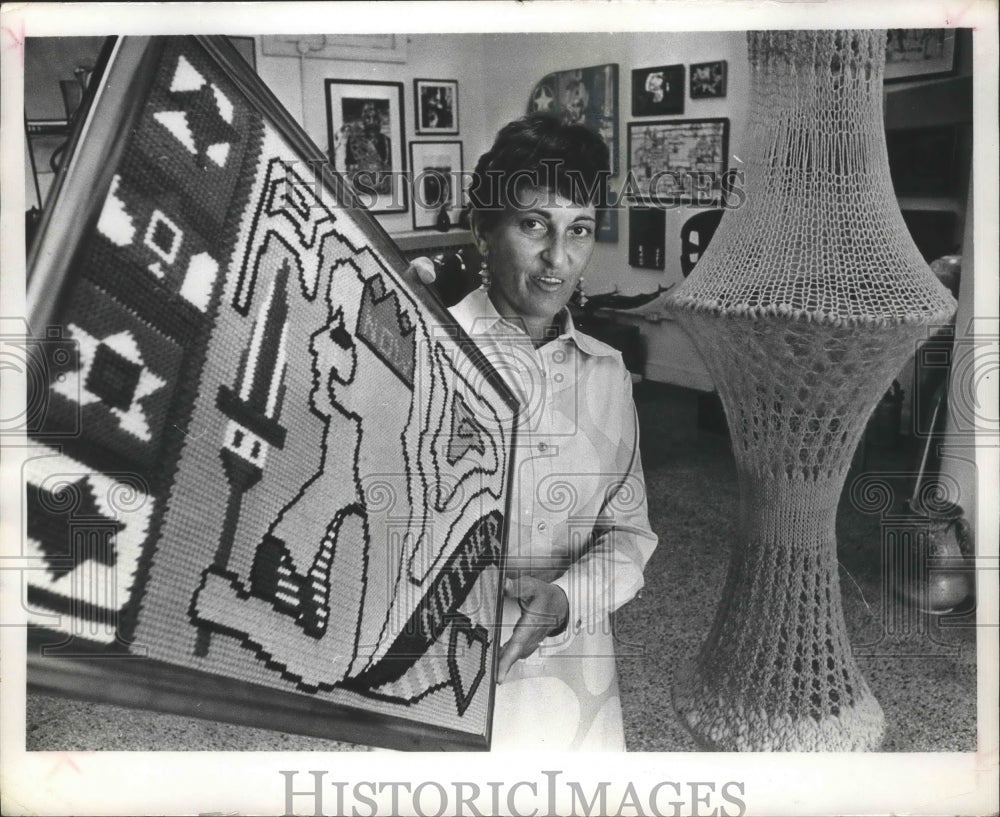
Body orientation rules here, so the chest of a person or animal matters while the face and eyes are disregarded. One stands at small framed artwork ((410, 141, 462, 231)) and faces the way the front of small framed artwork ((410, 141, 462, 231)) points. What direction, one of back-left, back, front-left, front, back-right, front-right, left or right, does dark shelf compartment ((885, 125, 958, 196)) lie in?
left

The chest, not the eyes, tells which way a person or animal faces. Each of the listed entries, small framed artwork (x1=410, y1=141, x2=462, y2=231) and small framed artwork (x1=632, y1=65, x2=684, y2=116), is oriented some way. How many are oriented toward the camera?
2

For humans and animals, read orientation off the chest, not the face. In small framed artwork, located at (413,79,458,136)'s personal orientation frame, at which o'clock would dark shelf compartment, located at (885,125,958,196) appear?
dark shelf compartment, located at (885,125,958,196) is roughly at 9 o'clock from small framed artwork, located at (413,79,458,136).

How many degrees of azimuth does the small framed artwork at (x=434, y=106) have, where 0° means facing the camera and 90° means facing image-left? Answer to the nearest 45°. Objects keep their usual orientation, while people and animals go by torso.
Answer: approximately 0°
